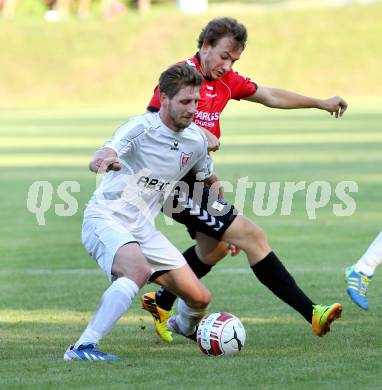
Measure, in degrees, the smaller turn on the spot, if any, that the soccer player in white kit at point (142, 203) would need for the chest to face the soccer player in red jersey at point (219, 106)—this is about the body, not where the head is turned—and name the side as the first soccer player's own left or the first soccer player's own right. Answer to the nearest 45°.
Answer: approximately 90° to the first soccer player's own left

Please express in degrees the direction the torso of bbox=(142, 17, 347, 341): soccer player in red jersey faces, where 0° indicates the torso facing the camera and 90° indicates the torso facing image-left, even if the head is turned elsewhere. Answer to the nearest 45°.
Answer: approximately 315°

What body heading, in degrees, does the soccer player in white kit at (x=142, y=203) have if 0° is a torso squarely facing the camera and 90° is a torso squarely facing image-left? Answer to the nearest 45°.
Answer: approximately 315°
